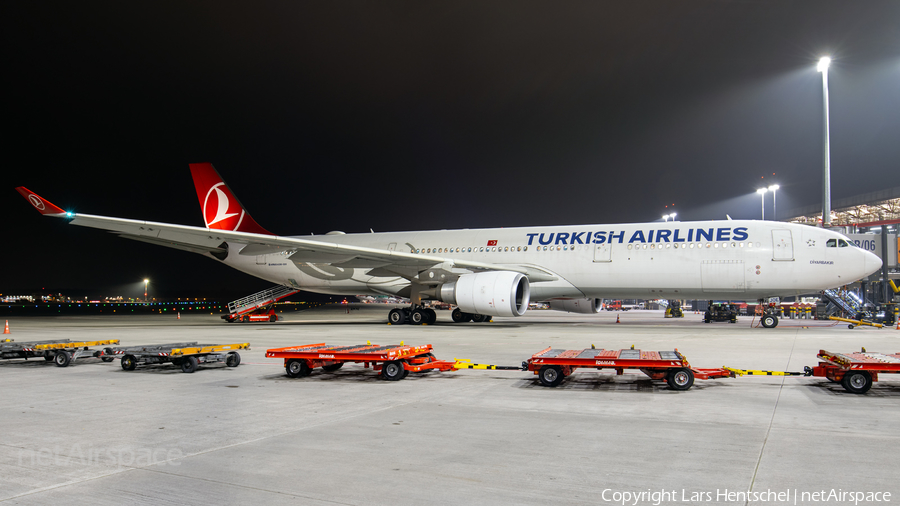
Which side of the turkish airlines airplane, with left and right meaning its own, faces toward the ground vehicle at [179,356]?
right

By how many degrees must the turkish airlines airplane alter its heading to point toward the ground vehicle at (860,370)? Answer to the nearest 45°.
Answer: approximately 45° to its right

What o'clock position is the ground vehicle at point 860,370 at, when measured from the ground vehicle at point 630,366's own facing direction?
the ground vehicle at point 860,370 is roughly at 12 o'clock from the ground vehicle at point 630,366.

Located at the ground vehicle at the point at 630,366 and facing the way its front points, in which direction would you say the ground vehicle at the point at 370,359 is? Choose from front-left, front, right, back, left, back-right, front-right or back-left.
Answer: back

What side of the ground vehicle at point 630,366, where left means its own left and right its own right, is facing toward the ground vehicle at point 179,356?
back

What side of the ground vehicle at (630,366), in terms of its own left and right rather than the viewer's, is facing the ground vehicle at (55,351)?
back

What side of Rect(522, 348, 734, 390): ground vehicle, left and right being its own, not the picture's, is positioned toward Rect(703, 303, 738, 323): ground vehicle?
left

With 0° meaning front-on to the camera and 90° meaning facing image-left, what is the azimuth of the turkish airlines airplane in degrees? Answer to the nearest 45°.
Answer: approximately 315°

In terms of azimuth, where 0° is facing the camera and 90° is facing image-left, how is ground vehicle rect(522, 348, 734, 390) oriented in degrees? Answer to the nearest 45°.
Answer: approximately 270°

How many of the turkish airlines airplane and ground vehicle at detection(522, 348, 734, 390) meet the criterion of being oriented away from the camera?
0

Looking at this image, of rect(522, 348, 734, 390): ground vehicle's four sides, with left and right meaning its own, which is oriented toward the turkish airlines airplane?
left
